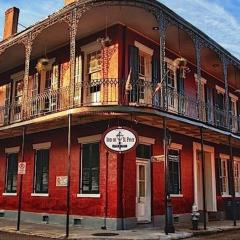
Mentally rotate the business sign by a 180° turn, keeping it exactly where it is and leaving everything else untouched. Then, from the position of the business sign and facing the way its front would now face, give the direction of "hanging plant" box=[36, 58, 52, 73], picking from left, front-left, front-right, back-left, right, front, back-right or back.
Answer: front-left

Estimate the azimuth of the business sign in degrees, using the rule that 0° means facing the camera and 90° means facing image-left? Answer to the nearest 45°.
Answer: approximately 0°
